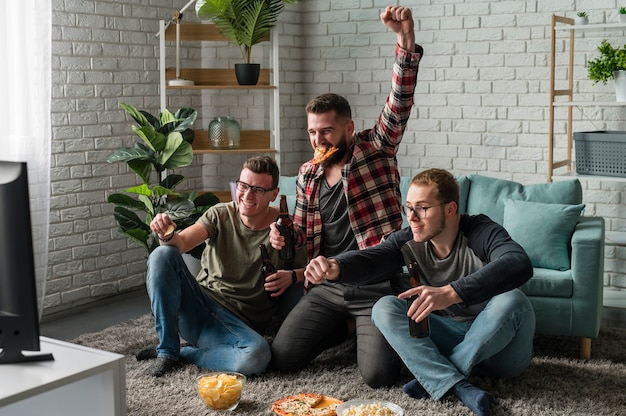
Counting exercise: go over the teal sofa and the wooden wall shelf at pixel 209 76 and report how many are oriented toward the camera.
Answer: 2

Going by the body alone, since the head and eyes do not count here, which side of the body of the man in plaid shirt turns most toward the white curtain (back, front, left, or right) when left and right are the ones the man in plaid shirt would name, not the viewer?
right

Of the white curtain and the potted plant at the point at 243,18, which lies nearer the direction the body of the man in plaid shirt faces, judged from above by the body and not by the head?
the white curtain

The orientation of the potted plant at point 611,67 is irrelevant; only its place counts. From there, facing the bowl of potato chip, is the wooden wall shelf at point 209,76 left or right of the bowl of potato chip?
right

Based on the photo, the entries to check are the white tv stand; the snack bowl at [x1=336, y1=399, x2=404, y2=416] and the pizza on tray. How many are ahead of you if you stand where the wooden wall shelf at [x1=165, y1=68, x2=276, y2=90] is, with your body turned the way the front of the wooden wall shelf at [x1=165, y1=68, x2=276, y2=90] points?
3

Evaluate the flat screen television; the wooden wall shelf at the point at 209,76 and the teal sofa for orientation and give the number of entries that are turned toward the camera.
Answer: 2

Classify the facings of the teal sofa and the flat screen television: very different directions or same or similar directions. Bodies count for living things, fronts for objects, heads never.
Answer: very different directions

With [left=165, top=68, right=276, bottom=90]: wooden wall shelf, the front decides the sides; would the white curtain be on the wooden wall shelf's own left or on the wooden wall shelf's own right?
on the wooden wall shelf's own right

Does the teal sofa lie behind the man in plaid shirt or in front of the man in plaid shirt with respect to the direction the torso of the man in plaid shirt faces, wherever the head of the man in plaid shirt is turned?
behind

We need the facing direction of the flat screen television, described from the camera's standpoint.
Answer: facing away from the viewer and to the right of the viewer

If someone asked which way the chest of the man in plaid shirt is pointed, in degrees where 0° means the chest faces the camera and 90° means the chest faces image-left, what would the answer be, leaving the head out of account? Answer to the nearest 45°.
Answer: approximately 45°

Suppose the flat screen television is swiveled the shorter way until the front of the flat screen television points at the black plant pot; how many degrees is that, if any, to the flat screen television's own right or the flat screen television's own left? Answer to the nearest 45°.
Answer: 0° — it already faces it

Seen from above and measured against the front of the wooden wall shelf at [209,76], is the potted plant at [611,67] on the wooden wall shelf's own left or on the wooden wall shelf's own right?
on the wooden wall shelf's own left

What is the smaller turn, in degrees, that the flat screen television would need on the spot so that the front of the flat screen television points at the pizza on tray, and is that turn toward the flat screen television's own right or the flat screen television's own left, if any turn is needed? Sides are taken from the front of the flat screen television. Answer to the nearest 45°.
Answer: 0° — it already faces it
